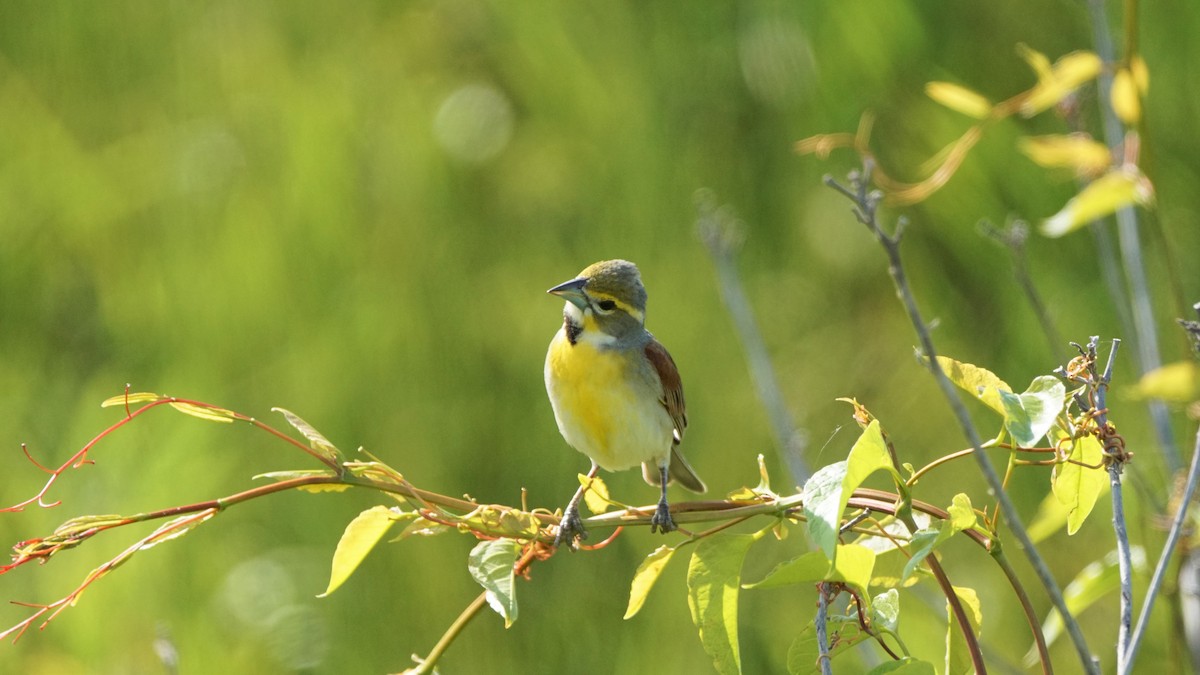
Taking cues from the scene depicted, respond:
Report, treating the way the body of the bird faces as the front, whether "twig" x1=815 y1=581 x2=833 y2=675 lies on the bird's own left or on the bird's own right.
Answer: on the bird's own left

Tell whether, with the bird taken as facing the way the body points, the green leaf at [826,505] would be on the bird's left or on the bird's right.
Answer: on the bird's left

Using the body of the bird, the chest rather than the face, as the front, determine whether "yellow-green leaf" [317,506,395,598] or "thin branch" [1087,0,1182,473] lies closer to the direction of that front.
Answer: the yellow-green leaf

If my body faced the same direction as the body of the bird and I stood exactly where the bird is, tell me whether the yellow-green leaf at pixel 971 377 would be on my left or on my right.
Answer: on my left

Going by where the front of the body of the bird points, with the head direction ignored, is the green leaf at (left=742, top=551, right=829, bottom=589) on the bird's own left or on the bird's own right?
on the bird's own left

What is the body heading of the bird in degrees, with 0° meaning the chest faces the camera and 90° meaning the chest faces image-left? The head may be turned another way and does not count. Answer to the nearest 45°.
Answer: approximately 45°

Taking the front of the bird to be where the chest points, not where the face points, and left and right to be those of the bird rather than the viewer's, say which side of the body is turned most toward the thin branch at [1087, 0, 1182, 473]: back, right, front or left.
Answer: left
